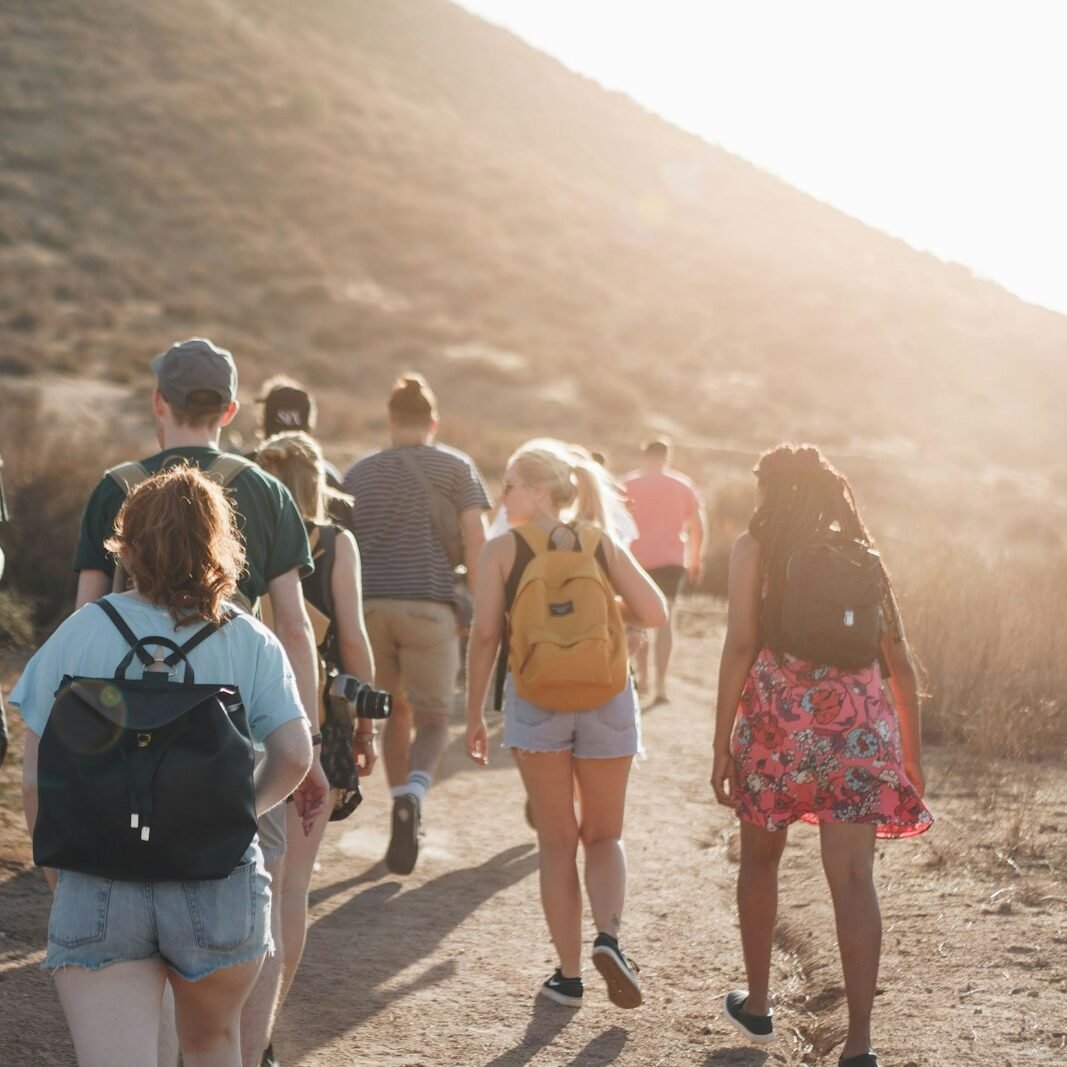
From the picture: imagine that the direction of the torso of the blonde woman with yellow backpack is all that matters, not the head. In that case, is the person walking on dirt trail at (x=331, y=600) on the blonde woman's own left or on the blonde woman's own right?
on the blonde woman's own left

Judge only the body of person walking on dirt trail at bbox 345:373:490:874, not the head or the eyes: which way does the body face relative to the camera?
away from the camera

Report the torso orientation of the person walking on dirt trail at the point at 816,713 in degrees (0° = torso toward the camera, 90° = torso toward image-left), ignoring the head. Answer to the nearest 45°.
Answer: approximately 180°

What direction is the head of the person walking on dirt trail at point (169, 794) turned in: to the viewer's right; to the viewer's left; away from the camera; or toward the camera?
away from the camera

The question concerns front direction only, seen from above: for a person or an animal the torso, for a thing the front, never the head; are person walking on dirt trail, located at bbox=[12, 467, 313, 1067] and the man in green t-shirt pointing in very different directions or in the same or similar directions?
same or similar directions

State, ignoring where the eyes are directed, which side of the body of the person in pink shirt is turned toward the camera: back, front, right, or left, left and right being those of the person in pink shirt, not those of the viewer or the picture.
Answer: back

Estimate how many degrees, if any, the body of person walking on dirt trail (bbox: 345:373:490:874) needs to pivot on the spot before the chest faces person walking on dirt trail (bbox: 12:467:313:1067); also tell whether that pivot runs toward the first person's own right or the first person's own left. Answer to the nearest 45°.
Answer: approximately 180°

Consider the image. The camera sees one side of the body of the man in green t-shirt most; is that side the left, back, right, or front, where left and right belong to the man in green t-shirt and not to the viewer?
back

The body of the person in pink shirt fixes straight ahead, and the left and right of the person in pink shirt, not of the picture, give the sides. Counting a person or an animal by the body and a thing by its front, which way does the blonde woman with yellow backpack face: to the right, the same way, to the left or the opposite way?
the same way

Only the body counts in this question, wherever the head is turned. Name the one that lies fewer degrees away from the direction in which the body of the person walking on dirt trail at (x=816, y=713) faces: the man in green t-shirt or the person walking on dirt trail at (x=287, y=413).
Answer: the person walking on dirt trail

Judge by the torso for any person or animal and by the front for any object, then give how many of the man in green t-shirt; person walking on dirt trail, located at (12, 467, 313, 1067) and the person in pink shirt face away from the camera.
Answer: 3

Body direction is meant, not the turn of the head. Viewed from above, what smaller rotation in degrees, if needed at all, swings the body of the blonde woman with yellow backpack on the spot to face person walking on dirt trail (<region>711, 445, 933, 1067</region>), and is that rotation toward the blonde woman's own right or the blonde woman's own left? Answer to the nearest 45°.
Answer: approximately 135° to the blonde woman's own right

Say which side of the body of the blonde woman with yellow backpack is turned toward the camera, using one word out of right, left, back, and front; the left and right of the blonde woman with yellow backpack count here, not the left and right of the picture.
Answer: back

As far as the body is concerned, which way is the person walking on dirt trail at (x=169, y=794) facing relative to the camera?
away from the camera

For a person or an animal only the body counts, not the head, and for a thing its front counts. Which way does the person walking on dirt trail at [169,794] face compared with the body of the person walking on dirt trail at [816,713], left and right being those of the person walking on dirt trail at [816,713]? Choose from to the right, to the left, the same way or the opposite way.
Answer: the same way

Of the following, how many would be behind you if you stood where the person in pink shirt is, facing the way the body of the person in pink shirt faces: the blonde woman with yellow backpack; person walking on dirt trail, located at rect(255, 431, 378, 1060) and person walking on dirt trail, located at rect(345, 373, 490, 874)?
3

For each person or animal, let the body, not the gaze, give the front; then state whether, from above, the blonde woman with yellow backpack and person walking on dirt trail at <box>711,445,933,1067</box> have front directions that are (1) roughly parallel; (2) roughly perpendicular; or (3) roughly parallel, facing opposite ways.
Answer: roughly parallel
